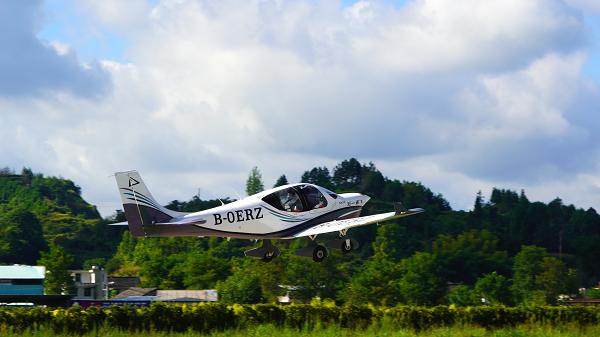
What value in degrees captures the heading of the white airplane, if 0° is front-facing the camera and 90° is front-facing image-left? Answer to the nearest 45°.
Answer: approximately 225°
